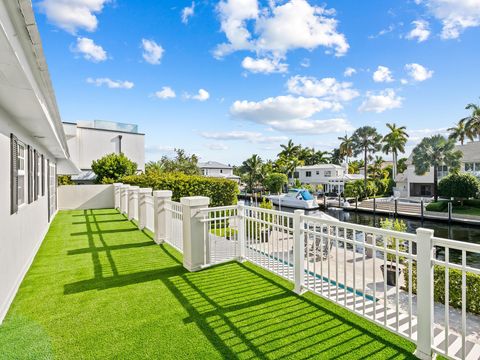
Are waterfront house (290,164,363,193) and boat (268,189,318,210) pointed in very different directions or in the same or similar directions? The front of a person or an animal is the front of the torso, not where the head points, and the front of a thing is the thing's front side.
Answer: very different directions

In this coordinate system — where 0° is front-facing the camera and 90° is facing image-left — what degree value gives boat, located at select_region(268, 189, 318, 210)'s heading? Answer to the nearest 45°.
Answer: approximately 135°

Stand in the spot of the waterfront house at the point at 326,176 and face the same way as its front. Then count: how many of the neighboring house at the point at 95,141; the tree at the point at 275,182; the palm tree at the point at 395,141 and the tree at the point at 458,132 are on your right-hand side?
2

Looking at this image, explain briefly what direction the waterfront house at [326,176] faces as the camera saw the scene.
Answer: facing the viewer and to the right of the viewer

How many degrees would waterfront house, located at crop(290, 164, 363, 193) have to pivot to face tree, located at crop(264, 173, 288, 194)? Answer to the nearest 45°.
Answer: approximately 90° to its right

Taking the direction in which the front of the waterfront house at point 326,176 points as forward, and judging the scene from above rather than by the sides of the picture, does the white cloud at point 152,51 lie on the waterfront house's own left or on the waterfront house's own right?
on the waterfront house's own right

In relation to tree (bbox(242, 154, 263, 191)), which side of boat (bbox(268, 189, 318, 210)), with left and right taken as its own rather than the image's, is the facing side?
front

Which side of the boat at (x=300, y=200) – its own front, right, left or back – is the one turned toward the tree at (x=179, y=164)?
front

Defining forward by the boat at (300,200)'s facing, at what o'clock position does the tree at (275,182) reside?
The tree is roughly at 1 o'clock from the boat.

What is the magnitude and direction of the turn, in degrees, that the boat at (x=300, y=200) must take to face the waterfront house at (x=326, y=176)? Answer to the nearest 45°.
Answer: approximately 45° to its right
